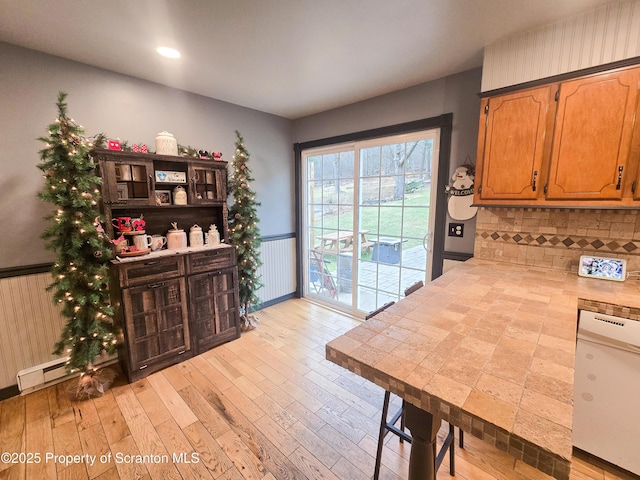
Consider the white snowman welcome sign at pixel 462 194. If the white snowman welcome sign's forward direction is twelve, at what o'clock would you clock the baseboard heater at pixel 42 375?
The baseboard heater is roughly at 2 o'clock from the white snowman welcome sign.

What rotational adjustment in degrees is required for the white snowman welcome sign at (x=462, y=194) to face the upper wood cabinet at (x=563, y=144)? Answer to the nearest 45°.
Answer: approximately 45° to its left

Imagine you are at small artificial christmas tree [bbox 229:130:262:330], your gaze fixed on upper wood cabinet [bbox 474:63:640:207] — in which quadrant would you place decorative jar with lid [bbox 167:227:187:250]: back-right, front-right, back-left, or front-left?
back-right

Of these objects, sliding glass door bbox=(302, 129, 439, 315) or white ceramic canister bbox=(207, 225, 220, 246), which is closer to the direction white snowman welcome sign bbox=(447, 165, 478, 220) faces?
the white ceramic canister

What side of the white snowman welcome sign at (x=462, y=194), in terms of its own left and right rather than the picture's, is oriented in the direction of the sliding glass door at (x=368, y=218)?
right

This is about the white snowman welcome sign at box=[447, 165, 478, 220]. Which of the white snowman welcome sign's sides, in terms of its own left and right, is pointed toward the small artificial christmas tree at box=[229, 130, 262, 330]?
right

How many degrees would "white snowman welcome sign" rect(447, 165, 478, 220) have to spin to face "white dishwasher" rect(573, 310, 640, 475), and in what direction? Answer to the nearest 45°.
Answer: approximately 45° to its left

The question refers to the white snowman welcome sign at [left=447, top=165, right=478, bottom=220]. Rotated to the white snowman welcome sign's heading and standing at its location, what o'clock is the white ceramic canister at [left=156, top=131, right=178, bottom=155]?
The white ceramic canister is roughly at 2 o'clock from the white snowman welcome sign.

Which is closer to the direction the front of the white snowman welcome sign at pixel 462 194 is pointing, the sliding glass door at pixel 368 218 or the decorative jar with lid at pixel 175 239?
the decorative jar with lid

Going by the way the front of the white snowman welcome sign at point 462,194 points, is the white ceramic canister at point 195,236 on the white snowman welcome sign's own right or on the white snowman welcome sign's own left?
on the white snowman welcome sign's own right

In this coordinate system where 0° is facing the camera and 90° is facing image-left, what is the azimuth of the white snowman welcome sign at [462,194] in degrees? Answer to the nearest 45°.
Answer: approximately 0°

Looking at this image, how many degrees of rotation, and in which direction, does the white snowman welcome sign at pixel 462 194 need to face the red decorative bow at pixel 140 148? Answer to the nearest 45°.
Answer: approximately 45° to its right

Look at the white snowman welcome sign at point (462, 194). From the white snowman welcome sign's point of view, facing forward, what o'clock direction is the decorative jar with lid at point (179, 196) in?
The decorative jar with lid is roughly at 2 o'clock from the white snowman welcome sign.

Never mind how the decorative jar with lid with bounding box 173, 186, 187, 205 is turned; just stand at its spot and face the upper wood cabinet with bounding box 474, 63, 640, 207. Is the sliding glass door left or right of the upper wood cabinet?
left
